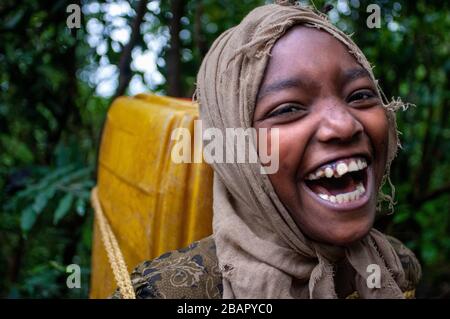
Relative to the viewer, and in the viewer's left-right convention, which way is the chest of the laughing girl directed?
facing the viewer and to the right of the viewer
